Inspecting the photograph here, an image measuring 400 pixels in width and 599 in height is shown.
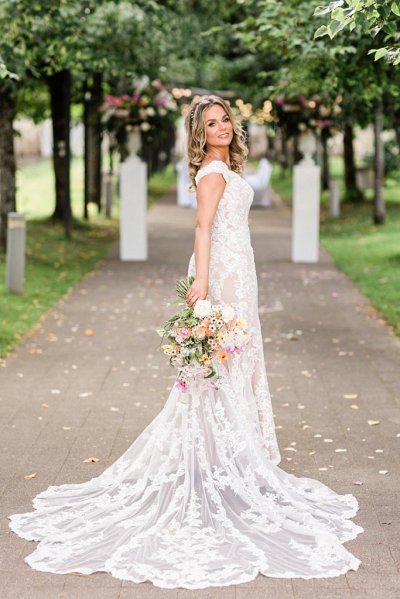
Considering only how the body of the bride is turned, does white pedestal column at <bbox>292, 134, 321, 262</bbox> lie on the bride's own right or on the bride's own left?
on the bride's own left

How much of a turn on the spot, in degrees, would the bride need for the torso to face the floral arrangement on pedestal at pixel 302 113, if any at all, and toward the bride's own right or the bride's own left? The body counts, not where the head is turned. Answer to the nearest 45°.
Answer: approximately 90° to the bride's own left

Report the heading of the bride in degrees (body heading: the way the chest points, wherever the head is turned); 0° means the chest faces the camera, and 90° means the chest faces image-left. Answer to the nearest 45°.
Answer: approximately 270°

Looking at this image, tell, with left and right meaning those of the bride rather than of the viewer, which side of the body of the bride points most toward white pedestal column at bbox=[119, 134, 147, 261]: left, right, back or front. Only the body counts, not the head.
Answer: left

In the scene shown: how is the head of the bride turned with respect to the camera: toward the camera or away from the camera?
toward the camera
